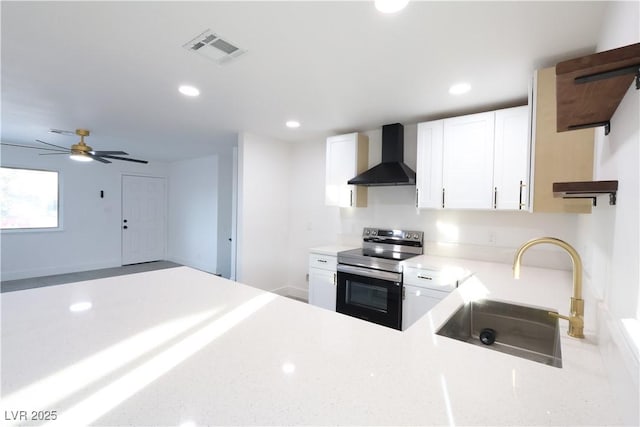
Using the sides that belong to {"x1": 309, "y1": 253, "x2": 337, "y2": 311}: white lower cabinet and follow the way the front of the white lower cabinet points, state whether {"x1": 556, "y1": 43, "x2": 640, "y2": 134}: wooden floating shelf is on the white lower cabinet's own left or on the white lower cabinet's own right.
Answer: on the white lower cabinet's own left

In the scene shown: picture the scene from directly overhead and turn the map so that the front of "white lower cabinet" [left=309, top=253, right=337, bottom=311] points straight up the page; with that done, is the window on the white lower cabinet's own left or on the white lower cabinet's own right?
on the white lower cabinet's own right

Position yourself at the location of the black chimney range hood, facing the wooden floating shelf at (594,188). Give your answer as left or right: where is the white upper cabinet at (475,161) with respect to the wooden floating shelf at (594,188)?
left

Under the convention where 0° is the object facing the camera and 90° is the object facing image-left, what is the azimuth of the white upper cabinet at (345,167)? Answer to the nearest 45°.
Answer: approximately 45°
